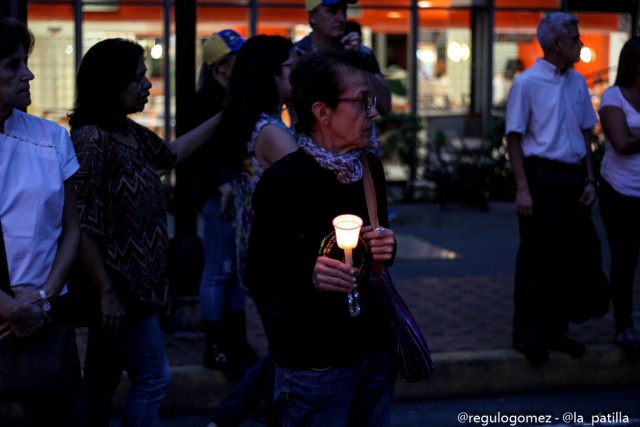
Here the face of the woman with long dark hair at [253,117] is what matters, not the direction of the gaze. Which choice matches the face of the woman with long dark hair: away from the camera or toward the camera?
away from the camera

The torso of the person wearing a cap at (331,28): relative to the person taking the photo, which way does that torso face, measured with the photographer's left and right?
facing the viewer and to the right of the viewer

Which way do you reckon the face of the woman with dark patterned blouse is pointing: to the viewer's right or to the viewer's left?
to the viewer's right

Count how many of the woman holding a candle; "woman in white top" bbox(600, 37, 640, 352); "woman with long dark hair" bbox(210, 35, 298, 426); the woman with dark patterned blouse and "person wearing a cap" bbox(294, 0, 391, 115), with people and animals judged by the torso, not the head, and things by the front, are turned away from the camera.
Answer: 0

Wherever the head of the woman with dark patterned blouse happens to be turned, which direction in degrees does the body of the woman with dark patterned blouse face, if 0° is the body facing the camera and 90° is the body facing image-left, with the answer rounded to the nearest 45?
approximately 315°

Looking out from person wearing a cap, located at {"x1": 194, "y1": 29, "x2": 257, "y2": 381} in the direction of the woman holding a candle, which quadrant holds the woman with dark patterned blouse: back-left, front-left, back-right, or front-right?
front-right

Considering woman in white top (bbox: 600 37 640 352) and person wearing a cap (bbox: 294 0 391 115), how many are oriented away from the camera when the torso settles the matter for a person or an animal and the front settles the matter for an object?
0

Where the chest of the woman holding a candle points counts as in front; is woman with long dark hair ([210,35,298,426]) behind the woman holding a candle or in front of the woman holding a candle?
behind
